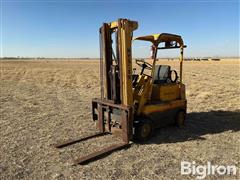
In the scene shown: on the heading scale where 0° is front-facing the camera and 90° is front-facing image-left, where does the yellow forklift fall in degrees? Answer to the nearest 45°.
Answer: approximately 45°
